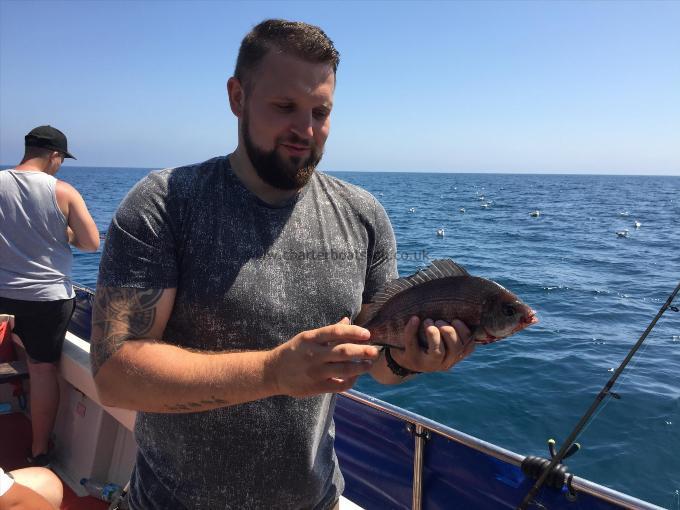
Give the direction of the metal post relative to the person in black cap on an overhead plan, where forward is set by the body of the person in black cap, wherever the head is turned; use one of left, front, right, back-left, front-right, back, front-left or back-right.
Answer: right

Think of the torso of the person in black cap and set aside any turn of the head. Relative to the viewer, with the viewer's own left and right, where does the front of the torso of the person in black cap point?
facing away from the viewer and to the right of the viewer

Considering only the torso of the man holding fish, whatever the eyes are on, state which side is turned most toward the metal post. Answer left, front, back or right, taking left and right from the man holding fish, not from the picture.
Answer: left

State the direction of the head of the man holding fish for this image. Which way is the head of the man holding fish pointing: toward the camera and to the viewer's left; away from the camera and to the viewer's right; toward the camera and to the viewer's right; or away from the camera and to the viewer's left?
toward the camera and to the viewer's right

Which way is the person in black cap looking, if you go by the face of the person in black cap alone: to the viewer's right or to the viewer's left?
to the viewer's right
